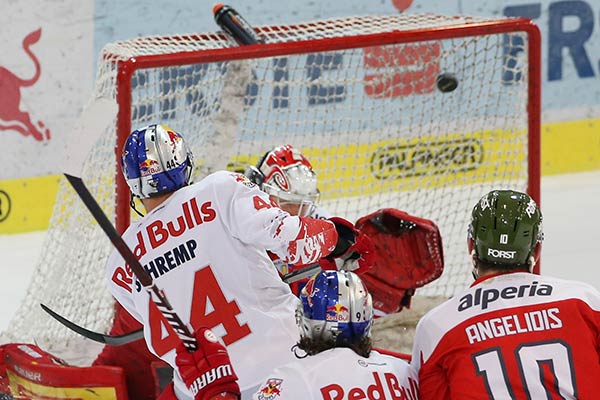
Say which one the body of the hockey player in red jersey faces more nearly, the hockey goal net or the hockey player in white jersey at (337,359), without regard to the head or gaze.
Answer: the hockey goal net

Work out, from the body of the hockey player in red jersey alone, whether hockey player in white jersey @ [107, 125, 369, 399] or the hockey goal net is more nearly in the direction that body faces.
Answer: the hockey goal net

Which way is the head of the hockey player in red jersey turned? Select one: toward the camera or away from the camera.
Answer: away from the camera

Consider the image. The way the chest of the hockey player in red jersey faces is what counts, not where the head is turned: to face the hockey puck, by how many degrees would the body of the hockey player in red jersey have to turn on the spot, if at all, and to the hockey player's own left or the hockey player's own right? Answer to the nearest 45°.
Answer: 0° — they already face it

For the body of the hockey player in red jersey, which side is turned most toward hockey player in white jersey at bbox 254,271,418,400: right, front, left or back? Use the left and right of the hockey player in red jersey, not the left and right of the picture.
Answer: left

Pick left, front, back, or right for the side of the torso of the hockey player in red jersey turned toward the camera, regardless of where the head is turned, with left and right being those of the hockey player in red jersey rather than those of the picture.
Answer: back

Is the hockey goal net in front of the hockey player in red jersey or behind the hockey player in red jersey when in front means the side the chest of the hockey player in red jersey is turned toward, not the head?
in front
